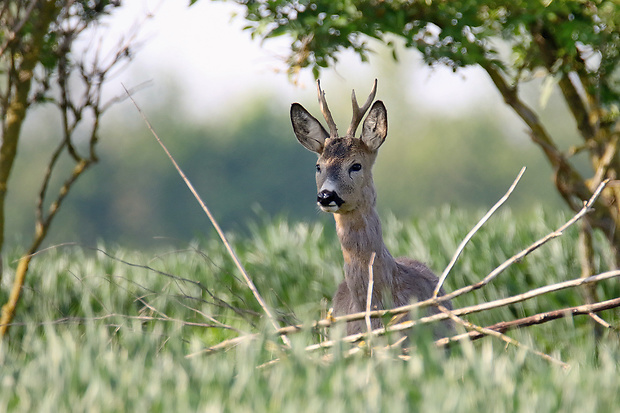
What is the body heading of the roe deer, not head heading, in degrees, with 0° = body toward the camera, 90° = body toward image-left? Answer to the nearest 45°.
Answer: approximately 45°
